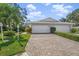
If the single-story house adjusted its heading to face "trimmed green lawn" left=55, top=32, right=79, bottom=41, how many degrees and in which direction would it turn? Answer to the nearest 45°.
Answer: approximately 90° to its left

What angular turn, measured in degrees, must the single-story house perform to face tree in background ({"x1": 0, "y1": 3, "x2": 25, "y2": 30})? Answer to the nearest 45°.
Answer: approximately 90° to its right

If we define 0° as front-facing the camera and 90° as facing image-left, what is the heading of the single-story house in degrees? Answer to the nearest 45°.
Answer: approximately 0°

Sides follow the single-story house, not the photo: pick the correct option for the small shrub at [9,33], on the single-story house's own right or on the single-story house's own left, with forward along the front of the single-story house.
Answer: on the single-story house's own right
